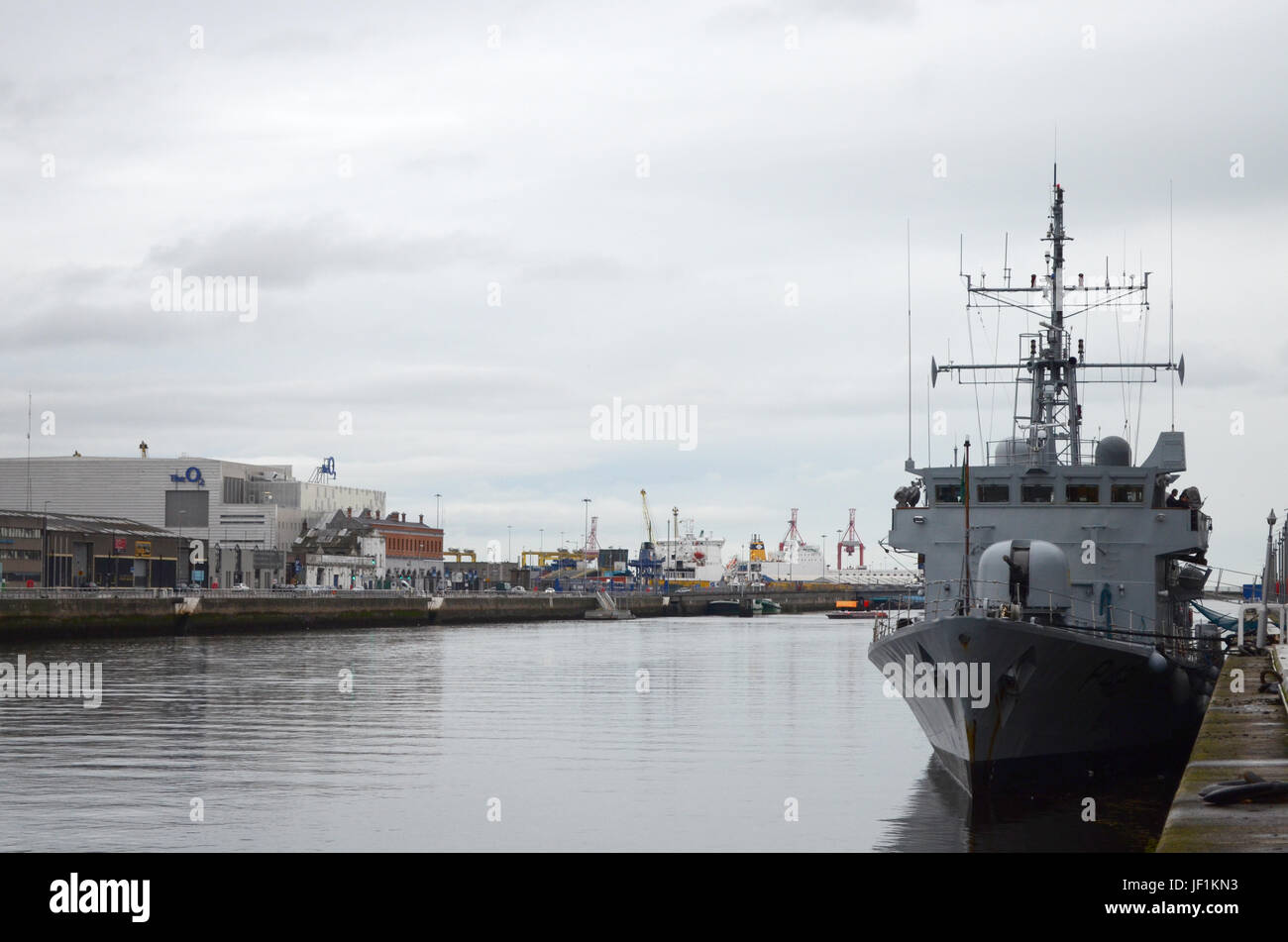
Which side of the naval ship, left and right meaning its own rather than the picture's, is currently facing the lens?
front
